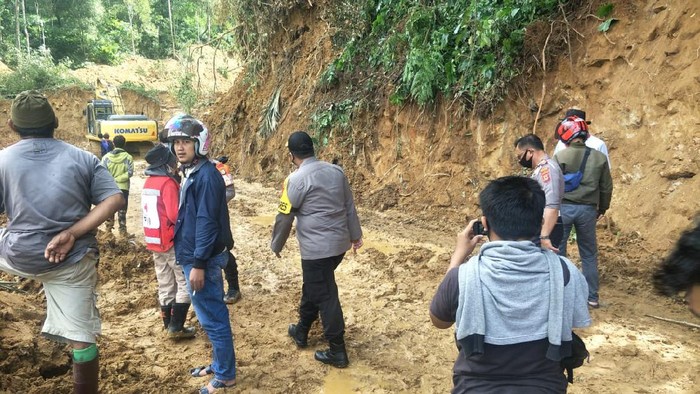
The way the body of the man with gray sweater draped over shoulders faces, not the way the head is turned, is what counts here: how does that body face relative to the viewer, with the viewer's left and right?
facing away from the viewer

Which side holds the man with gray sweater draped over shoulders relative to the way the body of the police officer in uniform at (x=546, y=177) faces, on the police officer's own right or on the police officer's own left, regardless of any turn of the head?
on the police officer's own left

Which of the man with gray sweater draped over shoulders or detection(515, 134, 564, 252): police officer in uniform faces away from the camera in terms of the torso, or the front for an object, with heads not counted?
the man with gray sweater draped over shoulders

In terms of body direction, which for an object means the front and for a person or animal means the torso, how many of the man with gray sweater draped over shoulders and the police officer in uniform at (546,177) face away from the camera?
1

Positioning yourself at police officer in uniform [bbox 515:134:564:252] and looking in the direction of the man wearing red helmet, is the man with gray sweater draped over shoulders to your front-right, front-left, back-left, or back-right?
back-right

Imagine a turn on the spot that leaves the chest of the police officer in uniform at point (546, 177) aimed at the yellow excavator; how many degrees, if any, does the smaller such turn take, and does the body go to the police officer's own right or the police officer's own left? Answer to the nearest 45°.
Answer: approximately 45° to the police officer's own right

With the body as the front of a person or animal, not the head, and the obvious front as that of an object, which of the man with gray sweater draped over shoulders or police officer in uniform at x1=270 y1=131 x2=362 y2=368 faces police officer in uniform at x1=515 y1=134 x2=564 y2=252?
the man with gray sweater draped over shoulders
